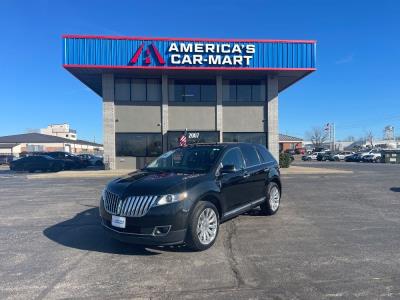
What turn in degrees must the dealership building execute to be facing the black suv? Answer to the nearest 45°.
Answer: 0° — it already faces it

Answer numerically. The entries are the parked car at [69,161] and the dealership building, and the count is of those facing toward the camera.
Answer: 1

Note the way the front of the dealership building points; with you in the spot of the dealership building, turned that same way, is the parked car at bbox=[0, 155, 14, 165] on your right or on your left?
on your right

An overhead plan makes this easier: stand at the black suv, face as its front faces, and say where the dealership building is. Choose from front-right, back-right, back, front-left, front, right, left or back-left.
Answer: back-right

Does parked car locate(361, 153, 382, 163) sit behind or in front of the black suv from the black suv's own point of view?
behind

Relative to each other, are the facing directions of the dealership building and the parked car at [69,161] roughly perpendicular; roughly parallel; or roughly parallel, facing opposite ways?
roughly perpendicular
